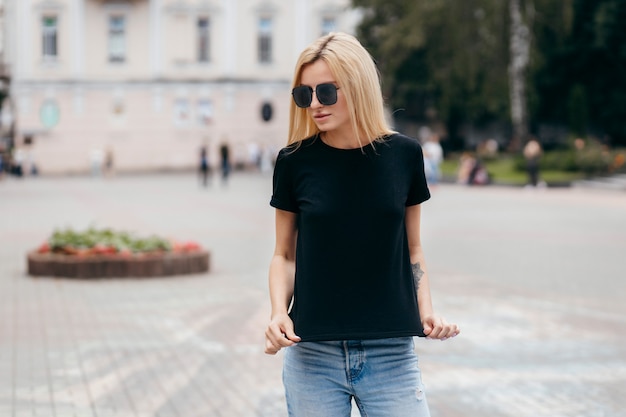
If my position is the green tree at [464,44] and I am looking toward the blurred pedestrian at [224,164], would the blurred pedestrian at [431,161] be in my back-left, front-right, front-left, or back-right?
front-left

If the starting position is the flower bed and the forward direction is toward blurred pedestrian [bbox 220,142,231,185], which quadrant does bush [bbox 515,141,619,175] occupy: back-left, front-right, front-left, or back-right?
front-right

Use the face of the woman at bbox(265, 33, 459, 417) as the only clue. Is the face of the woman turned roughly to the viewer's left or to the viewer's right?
to the viewer's left

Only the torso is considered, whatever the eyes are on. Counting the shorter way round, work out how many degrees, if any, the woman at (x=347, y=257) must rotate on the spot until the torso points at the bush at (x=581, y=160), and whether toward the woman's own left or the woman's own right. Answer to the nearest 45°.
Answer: approximately 180°

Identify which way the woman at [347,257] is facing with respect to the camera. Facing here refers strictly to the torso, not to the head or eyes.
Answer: toward the camera

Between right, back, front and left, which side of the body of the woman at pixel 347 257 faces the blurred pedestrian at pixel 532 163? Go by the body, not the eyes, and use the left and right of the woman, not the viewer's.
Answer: back

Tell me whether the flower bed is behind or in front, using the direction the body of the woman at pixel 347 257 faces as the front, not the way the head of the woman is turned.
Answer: behind

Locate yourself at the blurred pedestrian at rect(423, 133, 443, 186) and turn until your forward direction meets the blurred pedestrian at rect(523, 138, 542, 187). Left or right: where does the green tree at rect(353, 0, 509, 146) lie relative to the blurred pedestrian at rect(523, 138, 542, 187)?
left

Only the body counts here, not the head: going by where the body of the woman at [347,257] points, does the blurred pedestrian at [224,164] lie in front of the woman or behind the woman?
behind

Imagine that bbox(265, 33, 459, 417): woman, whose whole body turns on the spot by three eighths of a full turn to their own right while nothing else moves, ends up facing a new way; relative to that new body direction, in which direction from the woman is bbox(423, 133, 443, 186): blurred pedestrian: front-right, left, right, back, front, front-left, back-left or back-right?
front-right

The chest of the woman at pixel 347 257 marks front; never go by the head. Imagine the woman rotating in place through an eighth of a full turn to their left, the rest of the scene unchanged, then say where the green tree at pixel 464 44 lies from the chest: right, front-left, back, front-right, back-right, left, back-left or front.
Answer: back-left

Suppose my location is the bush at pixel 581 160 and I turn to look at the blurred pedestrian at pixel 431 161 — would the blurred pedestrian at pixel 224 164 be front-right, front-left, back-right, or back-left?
front-right
